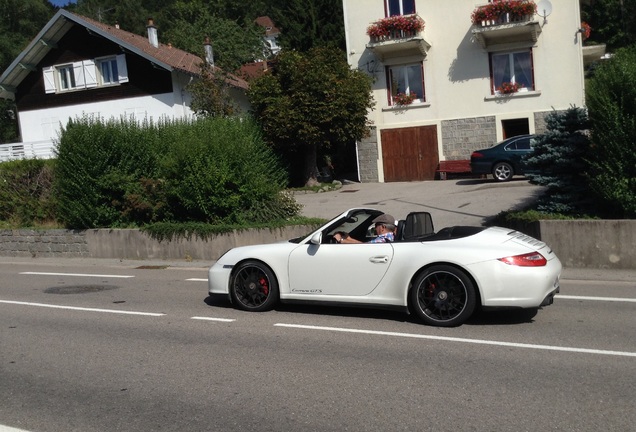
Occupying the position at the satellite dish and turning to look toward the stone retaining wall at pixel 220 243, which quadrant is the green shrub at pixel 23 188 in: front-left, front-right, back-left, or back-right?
front-right

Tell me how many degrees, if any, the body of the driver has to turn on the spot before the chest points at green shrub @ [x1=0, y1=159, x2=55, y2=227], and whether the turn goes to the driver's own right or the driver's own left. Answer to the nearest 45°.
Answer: approximately 45° to the driver's own right

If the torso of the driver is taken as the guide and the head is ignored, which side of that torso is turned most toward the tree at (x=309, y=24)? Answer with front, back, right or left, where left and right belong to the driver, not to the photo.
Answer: right

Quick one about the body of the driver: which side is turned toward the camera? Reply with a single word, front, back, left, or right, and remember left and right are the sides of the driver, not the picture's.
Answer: left

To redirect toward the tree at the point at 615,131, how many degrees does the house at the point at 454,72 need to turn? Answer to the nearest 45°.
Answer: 0° — it already faces it

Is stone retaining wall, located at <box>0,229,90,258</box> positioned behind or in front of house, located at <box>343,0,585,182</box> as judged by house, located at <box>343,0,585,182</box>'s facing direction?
in front

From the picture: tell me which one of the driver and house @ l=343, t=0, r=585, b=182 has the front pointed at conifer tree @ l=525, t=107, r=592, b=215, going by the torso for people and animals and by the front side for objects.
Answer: the house

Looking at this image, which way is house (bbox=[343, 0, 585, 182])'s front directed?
toward the camera

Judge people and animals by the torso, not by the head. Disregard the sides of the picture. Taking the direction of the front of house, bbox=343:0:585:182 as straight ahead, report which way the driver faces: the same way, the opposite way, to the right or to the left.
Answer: to the right

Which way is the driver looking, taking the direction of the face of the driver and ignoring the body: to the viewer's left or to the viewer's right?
to the viewer's left

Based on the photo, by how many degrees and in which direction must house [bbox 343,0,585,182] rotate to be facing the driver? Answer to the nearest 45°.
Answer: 0° — it already faces them

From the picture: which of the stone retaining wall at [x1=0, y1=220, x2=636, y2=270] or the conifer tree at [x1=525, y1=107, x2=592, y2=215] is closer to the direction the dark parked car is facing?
the conifer tree

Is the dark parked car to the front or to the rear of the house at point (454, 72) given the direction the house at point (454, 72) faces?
to the front

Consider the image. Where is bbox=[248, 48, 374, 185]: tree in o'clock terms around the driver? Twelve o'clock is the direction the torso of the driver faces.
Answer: The tree is roughly at 3 o'clock from the driver.
